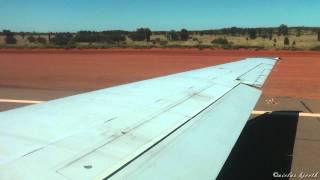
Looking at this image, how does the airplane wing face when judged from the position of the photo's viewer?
facing to the left of the viewer
